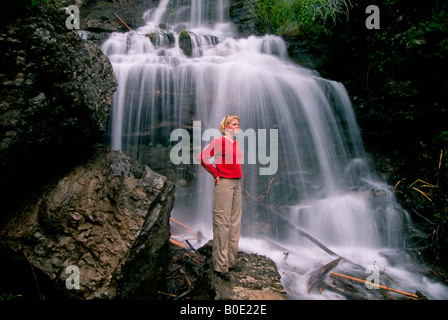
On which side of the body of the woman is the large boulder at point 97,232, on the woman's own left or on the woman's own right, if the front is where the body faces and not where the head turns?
on the woman's own right

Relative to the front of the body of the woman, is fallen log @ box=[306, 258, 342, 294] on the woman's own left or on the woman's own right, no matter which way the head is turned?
on the woman's own left

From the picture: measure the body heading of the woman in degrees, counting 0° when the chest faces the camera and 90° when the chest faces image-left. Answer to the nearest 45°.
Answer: approximately 315°
